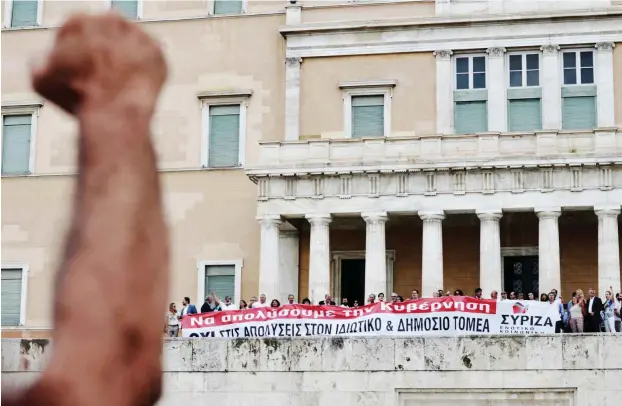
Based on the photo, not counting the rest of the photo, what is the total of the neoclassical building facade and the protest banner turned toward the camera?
2

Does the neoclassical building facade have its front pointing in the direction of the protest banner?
yes

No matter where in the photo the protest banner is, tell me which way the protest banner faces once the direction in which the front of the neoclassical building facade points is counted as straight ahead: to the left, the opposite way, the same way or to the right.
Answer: the same way

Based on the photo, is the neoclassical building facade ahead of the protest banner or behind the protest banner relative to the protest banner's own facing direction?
behind

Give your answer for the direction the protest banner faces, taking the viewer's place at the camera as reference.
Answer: facing the viewer

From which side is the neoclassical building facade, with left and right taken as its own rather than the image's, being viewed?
front
